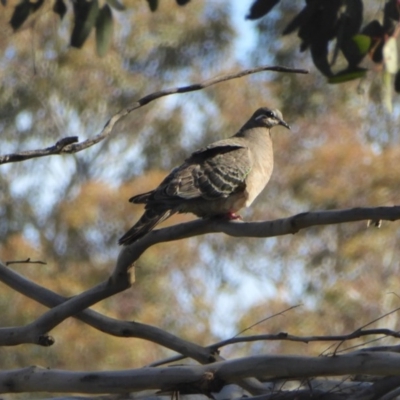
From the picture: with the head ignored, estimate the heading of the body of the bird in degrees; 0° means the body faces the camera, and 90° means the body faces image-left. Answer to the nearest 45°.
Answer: approximately 270°
